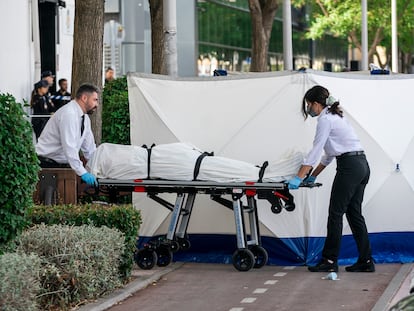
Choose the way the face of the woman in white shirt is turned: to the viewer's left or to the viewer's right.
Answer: to the viewer's left

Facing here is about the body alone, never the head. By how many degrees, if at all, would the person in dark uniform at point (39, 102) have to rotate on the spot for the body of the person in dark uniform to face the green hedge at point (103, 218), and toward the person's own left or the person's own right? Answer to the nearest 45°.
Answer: approximately 45° to the person's own right

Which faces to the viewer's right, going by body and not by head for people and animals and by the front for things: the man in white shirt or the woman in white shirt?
the man in white shirt

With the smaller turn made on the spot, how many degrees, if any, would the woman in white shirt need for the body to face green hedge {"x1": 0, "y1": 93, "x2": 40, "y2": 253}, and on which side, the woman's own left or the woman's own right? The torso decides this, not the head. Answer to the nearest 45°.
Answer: approximately 45° to the woman's own left

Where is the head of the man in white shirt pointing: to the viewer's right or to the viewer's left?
to the viewer's right

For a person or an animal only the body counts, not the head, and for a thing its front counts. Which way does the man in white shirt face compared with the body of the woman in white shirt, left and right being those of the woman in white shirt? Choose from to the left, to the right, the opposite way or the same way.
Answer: the opposite way

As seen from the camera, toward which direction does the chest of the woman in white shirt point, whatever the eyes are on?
to the viewer's left

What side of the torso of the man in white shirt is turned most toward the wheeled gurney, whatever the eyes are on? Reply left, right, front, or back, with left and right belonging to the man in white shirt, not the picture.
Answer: front

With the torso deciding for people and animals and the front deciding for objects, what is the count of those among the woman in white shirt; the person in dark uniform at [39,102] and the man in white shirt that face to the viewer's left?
1

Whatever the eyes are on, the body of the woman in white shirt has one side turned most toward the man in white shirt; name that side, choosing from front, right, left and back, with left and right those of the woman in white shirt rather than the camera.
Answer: front

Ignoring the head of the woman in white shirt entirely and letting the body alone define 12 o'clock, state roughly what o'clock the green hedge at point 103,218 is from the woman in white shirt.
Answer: The green hedge is roughly at 11 o'clock from the woman in white shirt.

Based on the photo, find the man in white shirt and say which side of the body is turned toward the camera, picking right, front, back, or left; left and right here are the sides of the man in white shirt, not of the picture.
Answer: right
